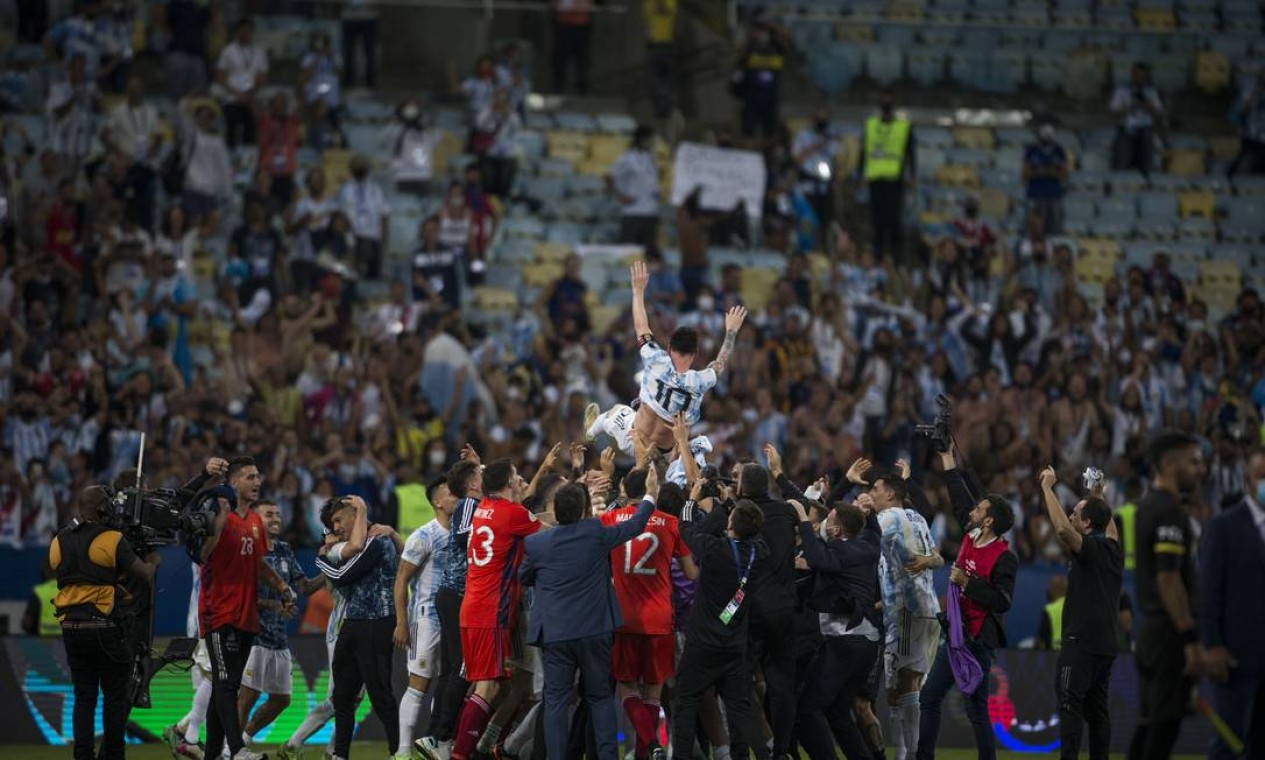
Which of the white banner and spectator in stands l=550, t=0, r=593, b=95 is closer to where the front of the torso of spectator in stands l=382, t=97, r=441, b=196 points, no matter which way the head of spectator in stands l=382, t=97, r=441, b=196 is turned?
the white banner

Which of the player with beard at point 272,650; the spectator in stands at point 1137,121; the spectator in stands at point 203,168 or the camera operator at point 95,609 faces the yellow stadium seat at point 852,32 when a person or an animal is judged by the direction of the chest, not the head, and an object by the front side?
the camera operator

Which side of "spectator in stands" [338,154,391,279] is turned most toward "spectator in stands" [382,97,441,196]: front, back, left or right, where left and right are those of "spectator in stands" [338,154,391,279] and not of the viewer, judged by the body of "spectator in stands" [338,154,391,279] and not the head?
back

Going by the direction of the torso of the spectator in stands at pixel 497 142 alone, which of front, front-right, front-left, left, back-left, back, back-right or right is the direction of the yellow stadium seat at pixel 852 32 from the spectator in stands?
back-left

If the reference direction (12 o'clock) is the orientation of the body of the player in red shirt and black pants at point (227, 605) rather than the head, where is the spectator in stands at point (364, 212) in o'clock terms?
The spectator in stands is roughly at 8 o'clock from the player in red shirt and black pants.

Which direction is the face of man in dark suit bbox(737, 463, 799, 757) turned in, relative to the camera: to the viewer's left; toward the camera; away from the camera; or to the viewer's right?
away from the camera
